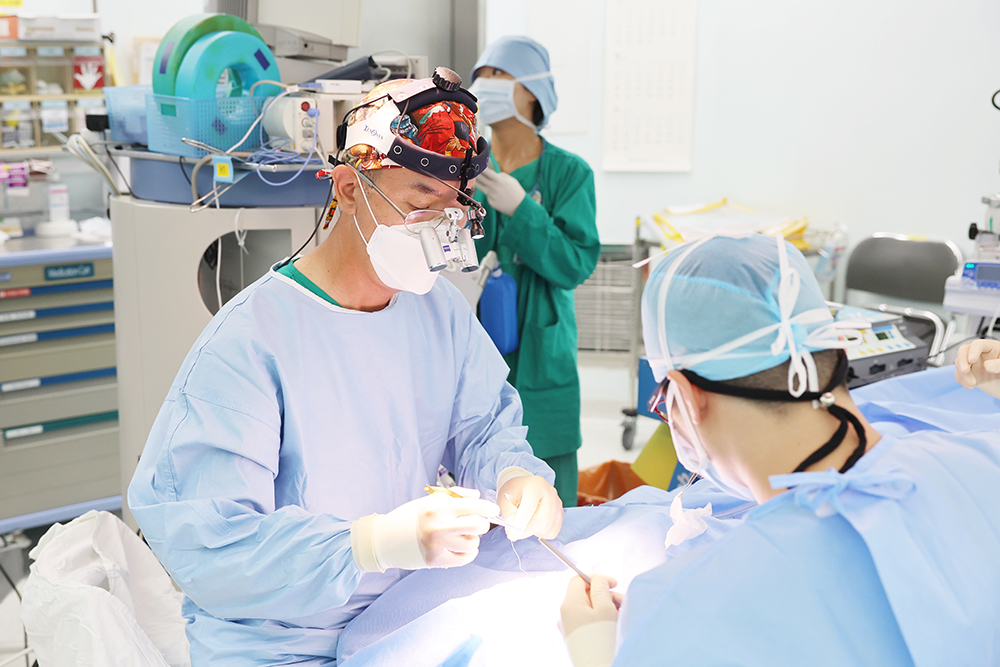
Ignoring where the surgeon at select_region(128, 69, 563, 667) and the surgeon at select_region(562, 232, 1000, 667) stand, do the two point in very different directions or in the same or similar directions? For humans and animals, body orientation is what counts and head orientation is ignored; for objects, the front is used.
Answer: very different directions

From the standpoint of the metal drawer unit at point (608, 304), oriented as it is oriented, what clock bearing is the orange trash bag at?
The orange trash bag is roughly at 12 o'clock from the metal drawer unit.

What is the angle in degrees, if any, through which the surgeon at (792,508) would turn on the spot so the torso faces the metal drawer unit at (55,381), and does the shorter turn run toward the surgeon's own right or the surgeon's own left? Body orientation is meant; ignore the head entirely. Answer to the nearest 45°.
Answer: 0° — they already face it

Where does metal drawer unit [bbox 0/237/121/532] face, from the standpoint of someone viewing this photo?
facing the viewer and to the right of the viewer

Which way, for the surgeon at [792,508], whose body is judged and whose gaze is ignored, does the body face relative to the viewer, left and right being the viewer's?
facing away from the viewer and to the left of the viewer

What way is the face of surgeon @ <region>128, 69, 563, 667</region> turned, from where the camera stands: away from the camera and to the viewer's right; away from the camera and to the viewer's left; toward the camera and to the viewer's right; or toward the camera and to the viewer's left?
toward the camera and to the viewer's right

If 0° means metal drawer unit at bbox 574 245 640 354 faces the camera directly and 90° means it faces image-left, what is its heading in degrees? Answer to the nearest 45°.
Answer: approximately 0°

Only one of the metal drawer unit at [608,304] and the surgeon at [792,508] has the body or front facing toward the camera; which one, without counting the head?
the metal drawer unit

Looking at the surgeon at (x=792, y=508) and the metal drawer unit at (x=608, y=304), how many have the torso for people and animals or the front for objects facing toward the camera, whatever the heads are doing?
1

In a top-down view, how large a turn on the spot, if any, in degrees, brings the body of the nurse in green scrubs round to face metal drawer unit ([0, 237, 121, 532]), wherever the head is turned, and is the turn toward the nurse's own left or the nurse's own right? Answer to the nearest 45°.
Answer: approximately 45° to the nurse's own right

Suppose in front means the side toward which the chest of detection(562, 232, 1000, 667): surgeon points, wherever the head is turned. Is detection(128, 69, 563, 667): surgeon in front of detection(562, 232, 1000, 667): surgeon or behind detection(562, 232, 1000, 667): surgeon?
in front

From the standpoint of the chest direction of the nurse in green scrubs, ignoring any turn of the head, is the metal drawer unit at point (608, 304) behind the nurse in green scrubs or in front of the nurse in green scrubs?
behind
